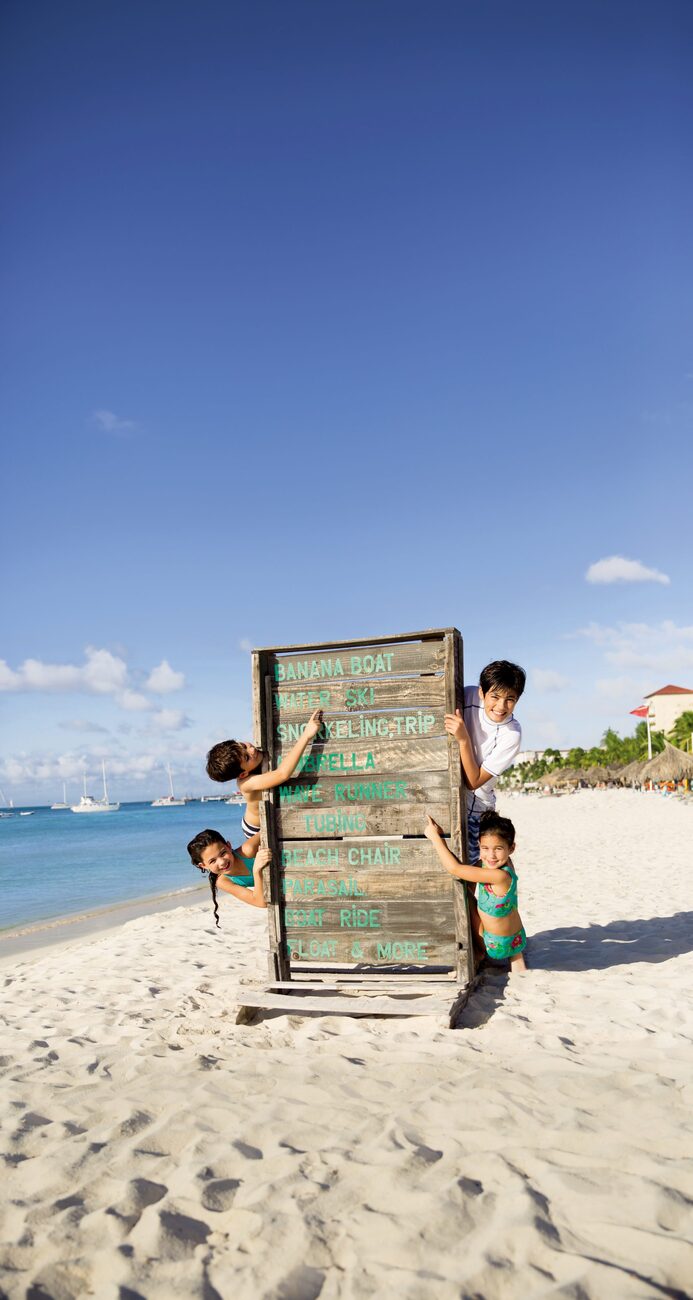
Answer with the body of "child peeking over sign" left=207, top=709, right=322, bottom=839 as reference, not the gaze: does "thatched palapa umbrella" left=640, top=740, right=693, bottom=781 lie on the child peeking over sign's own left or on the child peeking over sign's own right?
on the child peeking over sign's own left

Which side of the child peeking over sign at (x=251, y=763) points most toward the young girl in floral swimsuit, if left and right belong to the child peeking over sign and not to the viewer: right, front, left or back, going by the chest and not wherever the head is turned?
front

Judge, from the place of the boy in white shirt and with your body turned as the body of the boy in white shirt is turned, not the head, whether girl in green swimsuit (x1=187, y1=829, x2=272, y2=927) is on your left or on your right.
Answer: on your right

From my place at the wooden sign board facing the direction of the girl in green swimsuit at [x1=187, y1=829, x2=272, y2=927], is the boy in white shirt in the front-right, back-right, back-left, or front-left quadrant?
back-right

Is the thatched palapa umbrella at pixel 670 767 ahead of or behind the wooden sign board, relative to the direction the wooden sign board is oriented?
behind

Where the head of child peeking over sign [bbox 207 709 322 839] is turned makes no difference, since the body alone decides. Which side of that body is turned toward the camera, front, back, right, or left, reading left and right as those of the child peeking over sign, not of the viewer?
right

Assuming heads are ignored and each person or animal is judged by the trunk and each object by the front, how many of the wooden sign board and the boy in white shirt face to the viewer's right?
0

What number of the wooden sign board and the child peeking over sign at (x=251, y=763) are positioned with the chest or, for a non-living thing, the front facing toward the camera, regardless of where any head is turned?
1

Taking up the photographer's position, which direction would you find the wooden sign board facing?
facing the viewer
